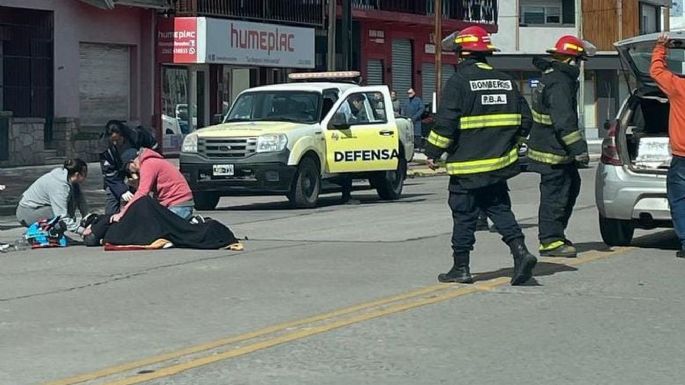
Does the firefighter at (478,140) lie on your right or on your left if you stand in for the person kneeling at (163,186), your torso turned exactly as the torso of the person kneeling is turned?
on your left

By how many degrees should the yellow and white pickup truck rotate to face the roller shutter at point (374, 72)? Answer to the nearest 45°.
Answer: approximately 135° to its right

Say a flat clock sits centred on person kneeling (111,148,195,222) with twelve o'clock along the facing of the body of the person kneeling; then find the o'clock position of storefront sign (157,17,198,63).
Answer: The storefront sign is roughly at 3 o'clock from the person kneeling.

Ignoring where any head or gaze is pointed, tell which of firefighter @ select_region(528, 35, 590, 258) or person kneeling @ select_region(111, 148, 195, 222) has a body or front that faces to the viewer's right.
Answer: the firefighter

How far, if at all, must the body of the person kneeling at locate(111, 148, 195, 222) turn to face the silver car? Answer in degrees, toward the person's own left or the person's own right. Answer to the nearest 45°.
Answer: approximately 135° to the person's own left

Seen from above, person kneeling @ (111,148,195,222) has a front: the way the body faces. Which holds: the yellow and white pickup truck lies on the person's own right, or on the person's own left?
on the person's own right

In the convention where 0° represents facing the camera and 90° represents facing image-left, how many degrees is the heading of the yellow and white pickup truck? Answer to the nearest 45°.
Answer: approximately 45°

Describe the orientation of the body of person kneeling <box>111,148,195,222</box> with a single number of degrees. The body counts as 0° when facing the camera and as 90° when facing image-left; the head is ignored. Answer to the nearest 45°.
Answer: approximately 90°

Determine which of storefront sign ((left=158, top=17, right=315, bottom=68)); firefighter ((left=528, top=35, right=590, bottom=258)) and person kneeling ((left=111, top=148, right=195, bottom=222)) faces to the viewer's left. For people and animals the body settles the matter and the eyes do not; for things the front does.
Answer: the person kneeling
